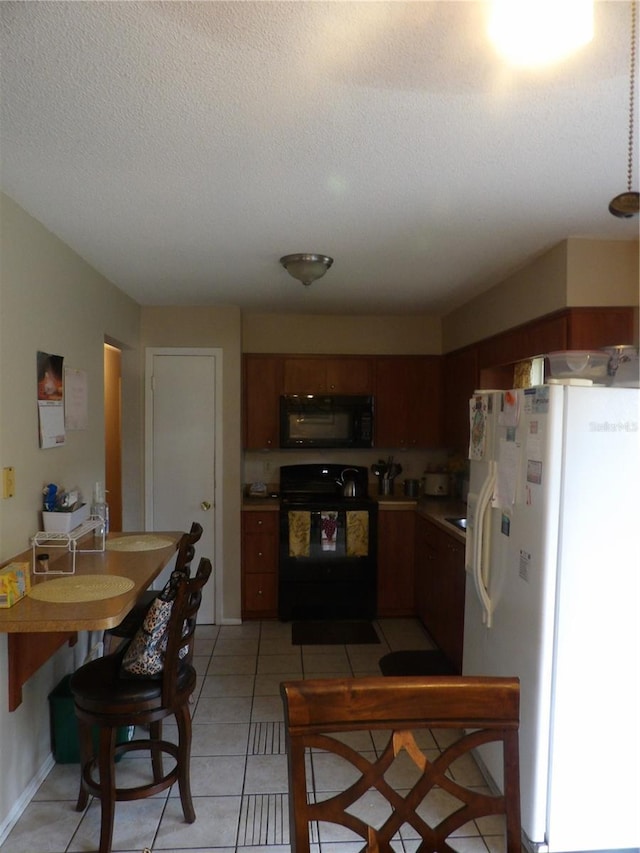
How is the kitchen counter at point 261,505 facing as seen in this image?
toward the camera

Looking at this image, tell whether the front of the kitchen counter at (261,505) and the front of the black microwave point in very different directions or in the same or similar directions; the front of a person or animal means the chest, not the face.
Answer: same or similar directions

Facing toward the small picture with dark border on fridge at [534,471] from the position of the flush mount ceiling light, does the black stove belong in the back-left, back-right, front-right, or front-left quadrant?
back-left

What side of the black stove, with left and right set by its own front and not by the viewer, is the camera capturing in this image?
front

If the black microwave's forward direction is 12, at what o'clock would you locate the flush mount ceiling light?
The flush mount ceiling light is roughly at 12 o'clock from the black microwave.

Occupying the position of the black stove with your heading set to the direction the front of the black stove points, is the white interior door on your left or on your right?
on your right

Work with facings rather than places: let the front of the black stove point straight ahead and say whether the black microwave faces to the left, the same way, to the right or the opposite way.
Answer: the same way

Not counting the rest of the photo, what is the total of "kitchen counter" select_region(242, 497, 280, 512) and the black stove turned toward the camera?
2

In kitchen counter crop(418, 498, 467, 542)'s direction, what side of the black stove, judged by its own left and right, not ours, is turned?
left

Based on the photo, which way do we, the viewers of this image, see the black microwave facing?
facing the viewer

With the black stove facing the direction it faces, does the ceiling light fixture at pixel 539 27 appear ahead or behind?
ahead

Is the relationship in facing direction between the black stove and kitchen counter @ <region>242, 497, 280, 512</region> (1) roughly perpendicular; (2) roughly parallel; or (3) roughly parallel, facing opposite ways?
roughly parallel
